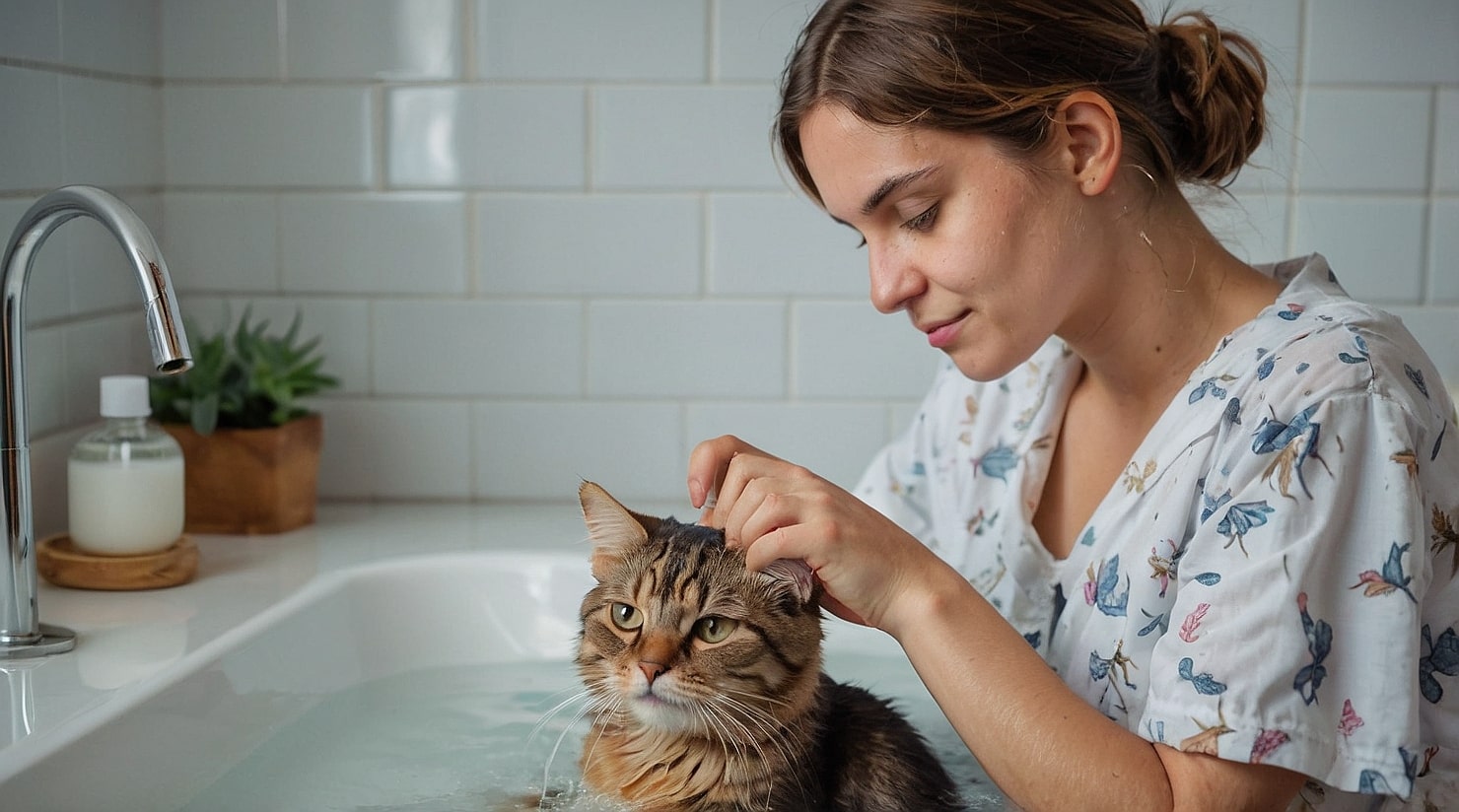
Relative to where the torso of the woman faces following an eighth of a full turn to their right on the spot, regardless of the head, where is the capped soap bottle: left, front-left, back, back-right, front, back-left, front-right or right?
front

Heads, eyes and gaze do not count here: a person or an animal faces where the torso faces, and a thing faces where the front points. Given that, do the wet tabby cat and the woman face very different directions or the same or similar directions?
same or similar directions

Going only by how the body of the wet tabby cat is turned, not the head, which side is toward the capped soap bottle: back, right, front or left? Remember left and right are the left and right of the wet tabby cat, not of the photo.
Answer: right

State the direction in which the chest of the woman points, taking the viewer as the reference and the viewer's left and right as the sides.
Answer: facing the viewer and to the left of the viewer

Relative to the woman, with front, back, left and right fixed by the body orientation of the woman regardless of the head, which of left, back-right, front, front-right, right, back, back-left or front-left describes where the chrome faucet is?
front-right

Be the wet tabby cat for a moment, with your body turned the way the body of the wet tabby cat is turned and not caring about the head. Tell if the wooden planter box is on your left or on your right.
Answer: on your right

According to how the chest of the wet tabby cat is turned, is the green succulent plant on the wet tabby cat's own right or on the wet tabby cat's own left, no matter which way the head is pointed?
on the wet tabby cat's own right

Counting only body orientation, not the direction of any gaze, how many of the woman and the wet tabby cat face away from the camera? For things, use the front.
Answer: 0
